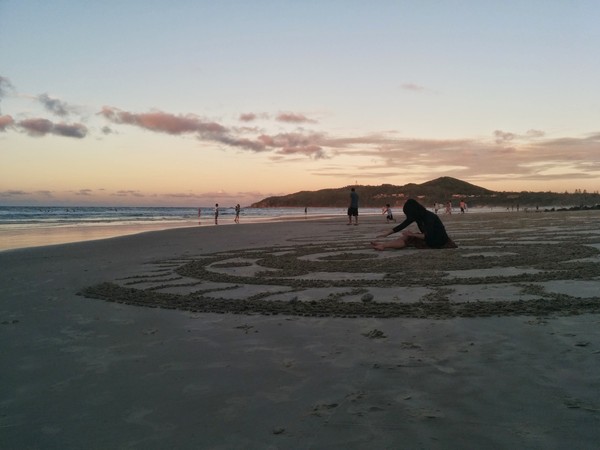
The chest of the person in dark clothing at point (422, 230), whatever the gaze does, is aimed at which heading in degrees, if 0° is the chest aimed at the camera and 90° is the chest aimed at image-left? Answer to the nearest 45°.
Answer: approximately 90°

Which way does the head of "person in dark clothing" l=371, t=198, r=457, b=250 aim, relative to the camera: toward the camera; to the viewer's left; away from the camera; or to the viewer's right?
to the viewer's left
